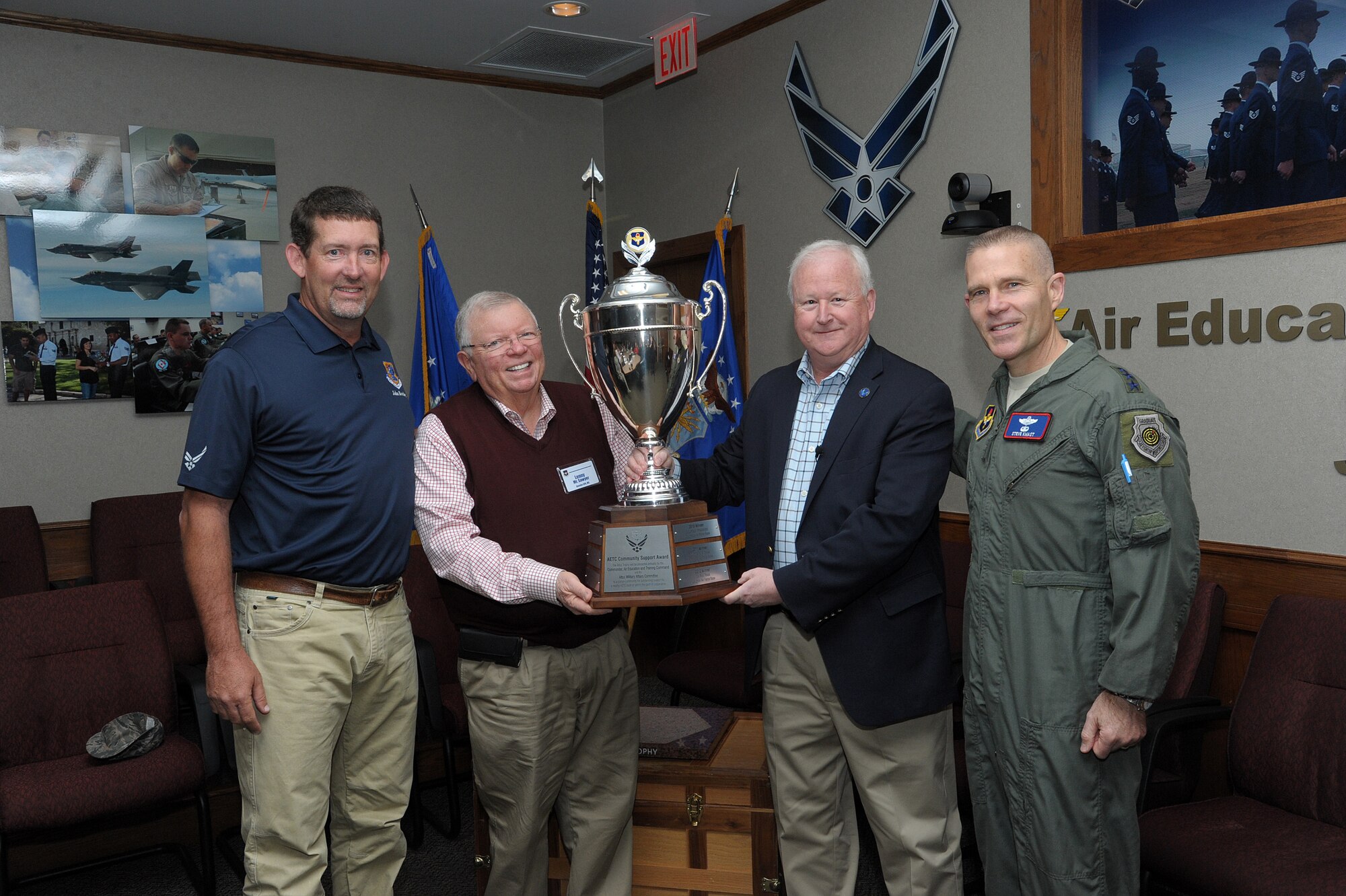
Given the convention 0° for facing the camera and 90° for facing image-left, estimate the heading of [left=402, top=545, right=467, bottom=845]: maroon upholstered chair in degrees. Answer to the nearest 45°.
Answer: approximately 315°

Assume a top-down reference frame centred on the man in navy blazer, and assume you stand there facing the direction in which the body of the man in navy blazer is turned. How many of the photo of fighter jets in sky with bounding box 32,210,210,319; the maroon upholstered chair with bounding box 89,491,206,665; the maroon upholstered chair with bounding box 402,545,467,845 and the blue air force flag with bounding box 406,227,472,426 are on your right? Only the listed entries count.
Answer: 4

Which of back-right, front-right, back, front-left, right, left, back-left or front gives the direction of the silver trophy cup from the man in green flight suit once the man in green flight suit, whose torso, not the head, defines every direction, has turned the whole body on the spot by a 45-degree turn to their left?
right

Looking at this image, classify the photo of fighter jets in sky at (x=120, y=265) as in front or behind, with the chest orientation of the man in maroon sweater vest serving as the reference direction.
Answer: behind

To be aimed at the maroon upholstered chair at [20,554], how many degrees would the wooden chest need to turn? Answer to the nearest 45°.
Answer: approximately 135° to its right

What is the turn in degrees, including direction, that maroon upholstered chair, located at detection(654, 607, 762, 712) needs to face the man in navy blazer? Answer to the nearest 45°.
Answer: approximately 45° to its left

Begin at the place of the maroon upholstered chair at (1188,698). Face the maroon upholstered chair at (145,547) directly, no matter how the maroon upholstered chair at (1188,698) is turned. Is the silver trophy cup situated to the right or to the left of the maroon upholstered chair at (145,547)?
left

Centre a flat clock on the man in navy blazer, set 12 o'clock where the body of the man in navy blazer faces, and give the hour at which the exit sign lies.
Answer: The exit sign is roughly at 4 o'clock from the man in navy blazer.
